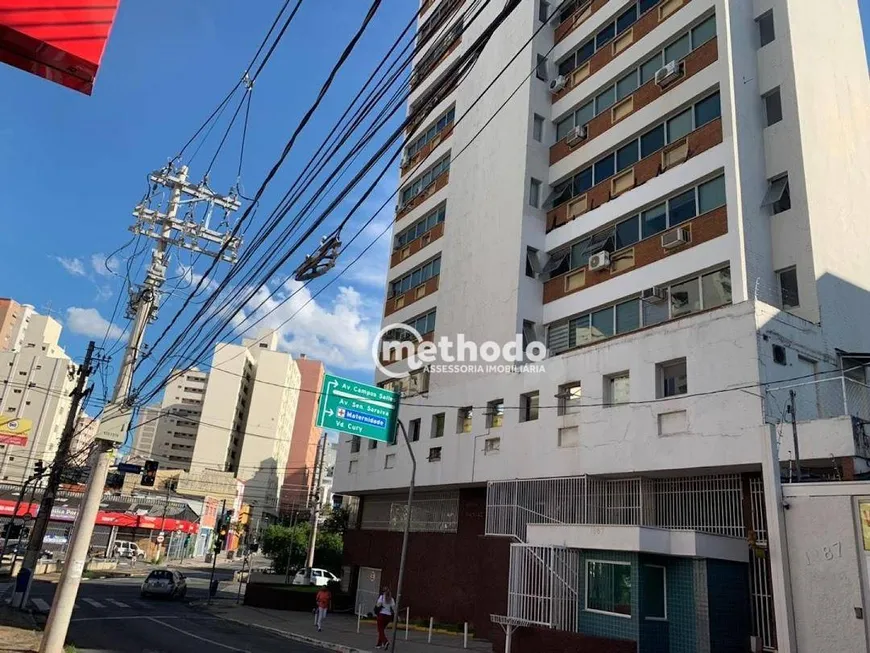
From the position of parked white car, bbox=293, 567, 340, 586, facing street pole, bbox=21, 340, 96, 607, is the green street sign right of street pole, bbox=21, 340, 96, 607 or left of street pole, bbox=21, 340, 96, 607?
left

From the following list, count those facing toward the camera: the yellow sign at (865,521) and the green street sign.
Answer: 2

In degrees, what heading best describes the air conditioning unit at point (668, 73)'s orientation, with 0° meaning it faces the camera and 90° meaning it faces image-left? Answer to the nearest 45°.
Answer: approximately 45°

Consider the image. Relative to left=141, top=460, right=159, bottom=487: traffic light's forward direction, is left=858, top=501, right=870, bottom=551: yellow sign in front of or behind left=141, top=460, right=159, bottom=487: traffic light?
in front

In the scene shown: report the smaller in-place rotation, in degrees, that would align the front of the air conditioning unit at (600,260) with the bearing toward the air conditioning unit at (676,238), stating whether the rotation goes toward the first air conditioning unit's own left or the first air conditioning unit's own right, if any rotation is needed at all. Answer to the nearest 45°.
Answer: approximately 90° to the first air conditioning unit's own left

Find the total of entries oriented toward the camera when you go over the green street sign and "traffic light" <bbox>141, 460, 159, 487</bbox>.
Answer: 2

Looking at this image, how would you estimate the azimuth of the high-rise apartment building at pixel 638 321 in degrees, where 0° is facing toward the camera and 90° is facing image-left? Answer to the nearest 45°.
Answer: approximately 45°

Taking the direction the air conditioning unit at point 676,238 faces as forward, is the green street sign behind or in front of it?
in front

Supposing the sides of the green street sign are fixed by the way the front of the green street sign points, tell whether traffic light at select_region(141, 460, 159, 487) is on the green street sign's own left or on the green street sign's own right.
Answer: on the green street sign's own right

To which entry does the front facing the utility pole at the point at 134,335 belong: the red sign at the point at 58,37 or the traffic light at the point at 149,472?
the traffic light

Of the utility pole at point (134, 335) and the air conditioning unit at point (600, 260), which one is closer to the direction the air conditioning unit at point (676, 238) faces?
the utility pole

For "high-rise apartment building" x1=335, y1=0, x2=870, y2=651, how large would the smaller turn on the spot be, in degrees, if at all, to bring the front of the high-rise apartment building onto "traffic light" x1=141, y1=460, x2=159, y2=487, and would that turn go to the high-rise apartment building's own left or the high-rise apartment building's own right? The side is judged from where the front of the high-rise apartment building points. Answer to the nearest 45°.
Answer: approximately 45° to the high-rise apartment building's own right
